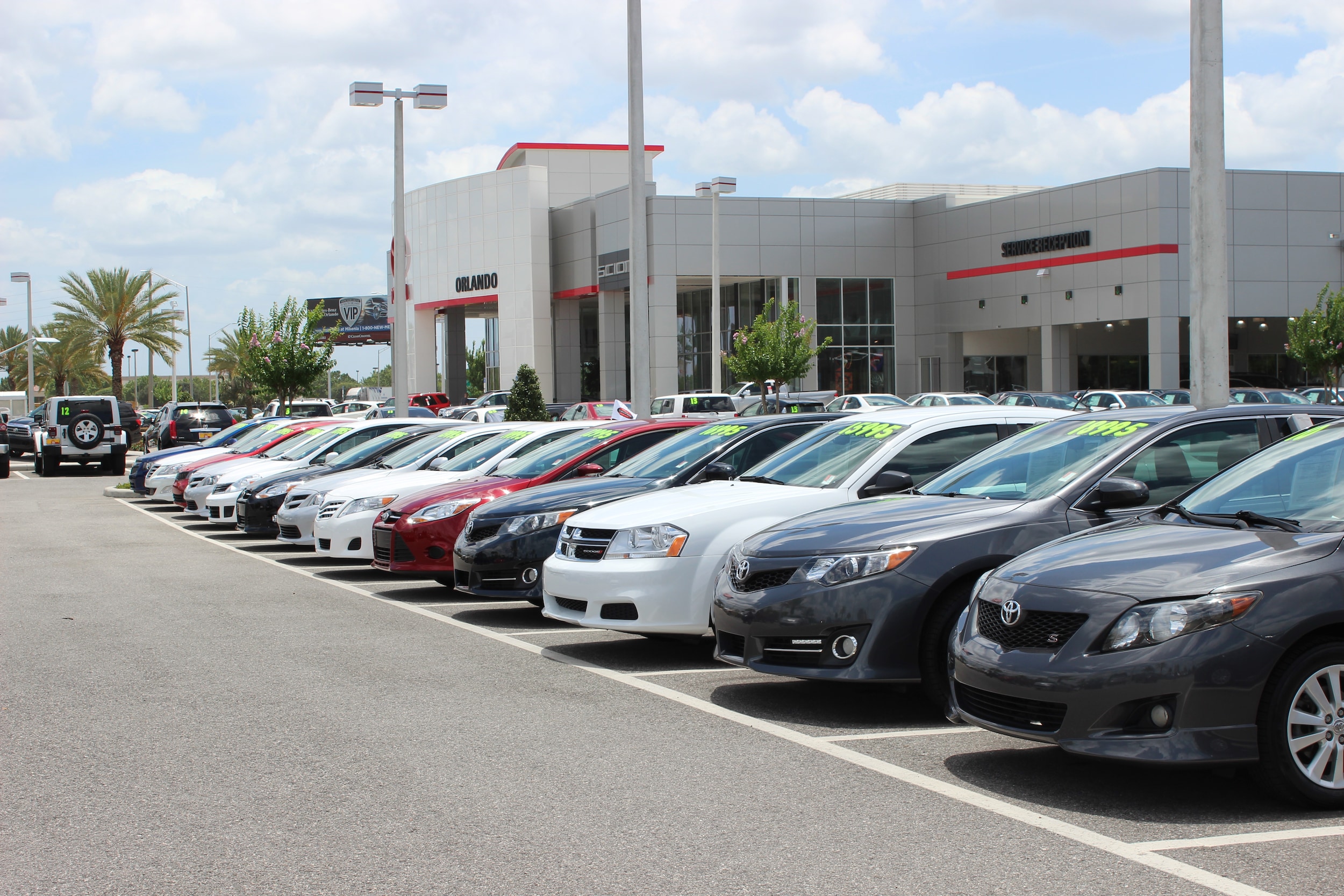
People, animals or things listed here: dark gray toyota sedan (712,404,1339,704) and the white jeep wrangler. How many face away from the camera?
1

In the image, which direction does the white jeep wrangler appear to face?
away from the camera

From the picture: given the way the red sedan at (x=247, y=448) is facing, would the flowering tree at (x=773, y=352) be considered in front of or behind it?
behind

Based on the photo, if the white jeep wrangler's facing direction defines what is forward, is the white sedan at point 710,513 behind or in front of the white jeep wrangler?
behind

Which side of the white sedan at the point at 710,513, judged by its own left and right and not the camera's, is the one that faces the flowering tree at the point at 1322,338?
back

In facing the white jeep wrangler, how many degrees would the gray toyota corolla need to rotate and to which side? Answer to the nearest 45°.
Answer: approximately 90° to its right

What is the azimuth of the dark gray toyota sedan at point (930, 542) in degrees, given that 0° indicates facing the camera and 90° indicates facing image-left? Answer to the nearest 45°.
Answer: approximately 45°

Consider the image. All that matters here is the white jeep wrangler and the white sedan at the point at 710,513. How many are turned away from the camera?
1

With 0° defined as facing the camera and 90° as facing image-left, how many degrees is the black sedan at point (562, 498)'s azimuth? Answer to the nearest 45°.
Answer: approximately 45°

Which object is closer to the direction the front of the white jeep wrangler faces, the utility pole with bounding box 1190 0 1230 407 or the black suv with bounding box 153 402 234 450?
the black suv
